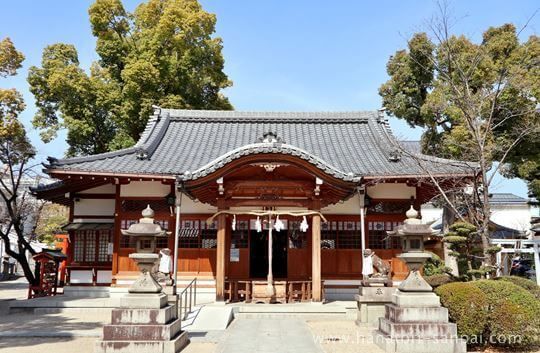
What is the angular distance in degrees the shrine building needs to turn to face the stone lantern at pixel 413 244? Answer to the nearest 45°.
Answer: approximately 45° to its left

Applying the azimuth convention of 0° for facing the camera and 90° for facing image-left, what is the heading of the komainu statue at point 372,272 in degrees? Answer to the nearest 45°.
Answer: approximately 90°

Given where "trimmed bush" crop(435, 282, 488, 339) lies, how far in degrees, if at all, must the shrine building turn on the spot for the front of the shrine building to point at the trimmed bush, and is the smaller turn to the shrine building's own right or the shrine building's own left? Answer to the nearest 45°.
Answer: approximately 45° to the shrine building's own left

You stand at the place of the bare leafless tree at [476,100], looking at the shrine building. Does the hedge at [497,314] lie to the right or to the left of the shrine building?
left

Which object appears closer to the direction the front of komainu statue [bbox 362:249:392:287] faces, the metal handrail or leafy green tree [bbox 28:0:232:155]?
the metal handrail

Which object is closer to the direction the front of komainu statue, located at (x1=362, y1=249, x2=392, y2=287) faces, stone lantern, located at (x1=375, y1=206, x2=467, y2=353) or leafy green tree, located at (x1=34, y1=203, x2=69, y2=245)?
the leafy green tree

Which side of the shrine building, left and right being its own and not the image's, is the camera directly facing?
front

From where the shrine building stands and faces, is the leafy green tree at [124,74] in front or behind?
behind

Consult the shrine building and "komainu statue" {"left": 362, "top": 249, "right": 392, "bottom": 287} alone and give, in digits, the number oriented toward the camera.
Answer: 1

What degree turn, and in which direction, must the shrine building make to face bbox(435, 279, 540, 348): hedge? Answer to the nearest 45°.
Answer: approximately 45° to its left

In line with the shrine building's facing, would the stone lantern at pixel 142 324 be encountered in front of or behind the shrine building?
in front

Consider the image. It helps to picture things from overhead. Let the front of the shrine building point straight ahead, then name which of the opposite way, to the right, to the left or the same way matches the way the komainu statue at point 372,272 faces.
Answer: to the right

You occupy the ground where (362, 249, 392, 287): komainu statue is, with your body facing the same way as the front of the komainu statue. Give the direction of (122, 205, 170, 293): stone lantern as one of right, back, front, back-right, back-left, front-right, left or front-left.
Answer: front-left
